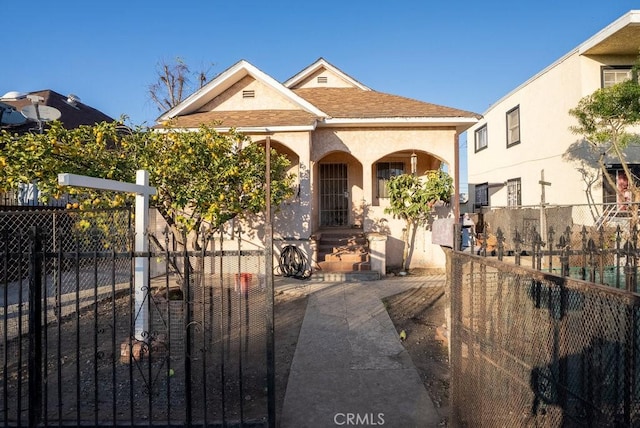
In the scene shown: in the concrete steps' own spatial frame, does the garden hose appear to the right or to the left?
on its right

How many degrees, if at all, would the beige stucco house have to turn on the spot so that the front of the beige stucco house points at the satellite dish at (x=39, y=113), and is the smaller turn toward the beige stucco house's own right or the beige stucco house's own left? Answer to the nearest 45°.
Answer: approximately 90° to the beige stucco house's own right

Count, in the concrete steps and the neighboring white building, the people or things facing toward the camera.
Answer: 2

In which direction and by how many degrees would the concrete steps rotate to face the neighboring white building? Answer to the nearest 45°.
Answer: approximately 135° to its left

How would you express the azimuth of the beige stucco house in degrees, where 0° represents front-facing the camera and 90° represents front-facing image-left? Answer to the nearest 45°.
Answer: approximately 0°

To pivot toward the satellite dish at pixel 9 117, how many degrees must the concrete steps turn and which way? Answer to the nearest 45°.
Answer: approximately 90° to its right

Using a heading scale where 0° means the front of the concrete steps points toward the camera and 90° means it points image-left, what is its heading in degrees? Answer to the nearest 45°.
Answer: approximately 0°

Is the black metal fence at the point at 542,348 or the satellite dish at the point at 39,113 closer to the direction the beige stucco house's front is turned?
the black metal fence
